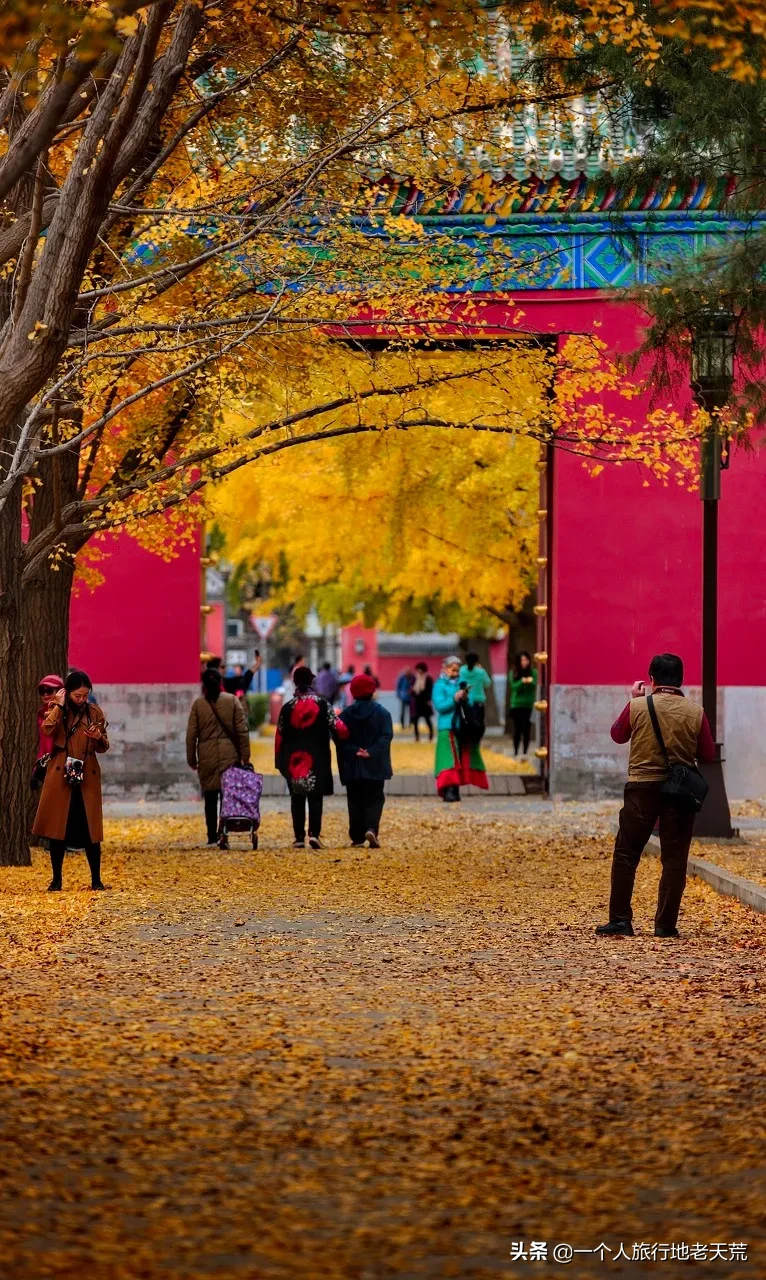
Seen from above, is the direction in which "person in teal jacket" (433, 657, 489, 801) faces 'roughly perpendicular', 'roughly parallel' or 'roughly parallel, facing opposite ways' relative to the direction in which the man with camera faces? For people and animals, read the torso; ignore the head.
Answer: roughly parallel, facing opposite ways

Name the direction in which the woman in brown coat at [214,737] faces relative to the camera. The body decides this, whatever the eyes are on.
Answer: away from the camera

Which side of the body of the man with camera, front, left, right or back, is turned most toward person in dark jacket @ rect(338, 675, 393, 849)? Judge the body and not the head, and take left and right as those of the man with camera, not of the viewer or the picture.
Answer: front

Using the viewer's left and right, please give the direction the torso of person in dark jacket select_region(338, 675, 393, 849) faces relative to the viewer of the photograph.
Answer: facing away from the viewer

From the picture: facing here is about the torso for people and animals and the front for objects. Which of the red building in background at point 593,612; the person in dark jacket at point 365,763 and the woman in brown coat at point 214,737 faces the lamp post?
the red building in background

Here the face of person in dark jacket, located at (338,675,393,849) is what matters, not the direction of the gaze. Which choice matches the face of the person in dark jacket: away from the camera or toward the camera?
away from the camera

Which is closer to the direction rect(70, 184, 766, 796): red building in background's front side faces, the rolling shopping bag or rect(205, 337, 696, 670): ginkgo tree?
the rolling shopping bag

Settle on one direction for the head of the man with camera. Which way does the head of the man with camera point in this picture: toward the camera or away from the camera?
away from the camera

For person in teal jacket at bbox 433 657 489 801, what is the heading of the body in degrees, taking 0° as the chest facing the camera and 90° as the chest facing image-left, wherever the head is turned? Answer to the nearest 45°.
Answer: approximately 315°

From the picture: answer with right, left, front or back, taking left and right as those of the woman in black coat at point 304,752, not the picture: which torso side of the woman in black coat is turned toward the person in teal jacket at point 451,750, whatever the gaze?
front

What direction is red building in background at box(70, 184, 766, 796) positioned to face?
toward the camera

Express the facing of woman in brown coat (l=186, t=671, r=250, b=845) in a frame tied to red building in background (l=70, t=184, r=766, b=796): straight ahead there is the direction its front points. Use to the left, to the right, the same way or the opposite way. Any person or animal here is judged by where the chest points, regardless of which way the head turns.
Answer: the opposite way

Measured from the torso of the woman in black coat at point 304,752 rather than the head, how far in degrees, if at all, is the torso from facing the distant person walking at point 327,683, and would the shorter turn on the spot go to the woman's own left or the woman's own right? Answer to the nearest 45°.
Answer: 0° — they already face them

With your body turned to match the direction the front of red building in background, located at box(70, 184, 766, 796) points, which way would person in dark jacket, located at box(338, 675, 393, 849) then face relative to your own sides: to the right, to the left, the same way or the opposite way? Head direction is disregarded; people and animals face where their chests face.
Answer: the opposite way

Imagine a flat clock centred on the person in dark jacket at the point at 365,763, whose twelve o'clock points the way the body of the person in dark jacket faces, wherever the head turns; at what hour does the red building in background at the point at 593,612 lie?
The red building in background is roughly at 1 o'clock from the person in dark jacket.

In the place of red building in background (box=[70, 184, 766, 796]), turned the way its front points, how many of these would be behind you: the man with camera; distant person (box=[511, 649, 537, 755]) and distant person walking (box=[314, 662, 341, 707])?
2

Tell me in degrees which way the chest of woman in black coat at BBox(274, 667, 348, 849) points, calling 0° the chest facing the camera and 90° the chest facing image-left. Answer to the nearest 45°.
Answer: approximately 180°
